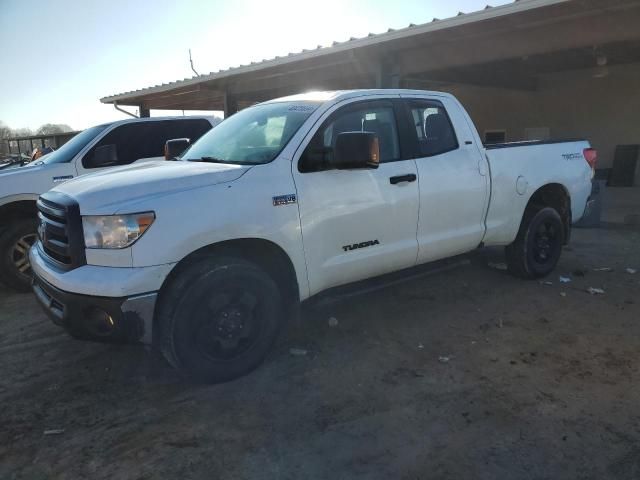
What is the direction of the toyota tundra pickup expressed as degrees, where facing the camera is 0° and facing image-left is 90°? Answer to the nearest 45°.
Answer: approximately 45°

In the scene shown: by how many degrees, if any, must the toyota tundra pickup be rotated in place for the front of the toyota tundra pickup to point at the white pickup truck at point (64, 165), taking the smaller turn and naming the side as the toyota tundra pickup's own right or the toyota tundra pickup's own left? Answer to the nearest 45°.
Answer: approximately 90° to the toyota tundra pickup's own right
